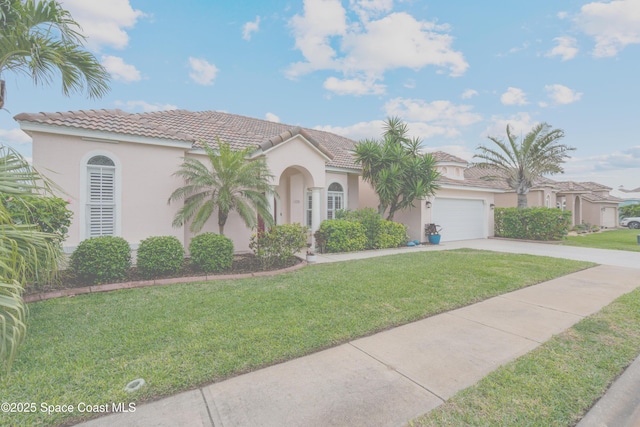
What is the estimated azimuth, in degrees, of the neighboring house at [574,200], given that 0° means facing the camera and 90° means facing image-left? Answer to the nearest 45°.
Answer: approximately 315°

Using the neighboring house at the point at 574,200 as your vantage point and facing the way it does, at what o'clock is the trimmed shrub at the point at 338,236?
The trimmed shrub is roughly at 2 o'clock from the neighboring house.

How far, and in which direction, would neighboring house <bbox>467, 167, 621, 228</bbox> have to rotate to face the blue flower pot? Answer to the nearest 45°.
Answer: approximately 45° to its right

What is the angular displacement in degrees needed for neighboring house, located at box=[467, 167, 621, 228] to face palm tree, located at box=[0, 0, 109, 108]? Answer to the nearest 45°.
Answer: approximately 45° to its right

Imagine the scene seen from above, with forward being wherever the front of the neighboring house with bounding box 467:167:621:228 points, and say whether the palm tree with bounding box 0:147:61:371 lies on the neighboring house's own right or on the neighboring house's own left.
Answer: on the neighboring house's own right

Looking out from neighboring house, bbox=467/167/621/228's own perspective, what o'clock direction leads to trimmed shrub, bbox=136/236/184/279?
The trimmed shrub is roughly at 2 o'clock from the neighboring house.

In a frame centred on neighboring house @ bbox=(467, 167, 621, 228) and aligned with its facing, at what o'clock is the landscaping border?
The landscaping border is roughly at 2 o'clock from the neighboring house.

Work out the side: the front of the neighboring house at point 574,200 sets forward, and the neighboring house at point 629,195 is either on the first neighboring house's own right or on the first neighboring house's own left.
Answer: on the first neighboring house's own left

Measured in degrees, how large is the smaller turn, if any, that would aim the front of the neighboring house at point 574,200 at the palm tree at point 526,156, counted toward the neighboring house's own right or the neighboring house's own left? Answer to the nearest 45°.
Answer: approximately 45° to the neighboring house's own right

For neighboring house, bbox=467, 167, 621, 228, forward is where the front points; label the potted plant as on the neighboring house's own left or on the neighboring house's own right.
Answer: on the neighboring house's own right

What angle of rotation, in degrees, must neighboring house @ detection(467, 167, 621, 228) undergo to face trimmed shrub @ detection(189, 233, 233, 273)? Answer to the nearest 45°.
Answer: approximately 45° to its right

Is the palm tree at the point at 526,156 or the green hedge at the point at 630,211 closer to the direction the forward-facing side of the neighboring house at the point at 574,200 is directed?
the palm tree

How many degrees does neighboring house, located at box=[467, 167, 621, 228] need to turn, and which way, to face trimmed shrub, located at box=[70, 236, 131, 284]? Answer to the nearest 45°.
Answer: approximately 45° to its right

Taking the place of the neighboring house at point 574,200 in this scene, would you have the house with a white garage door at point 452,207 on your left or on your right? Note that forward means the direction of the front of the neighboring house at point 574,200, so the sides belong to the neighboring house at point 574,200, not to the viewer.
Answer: on your right
